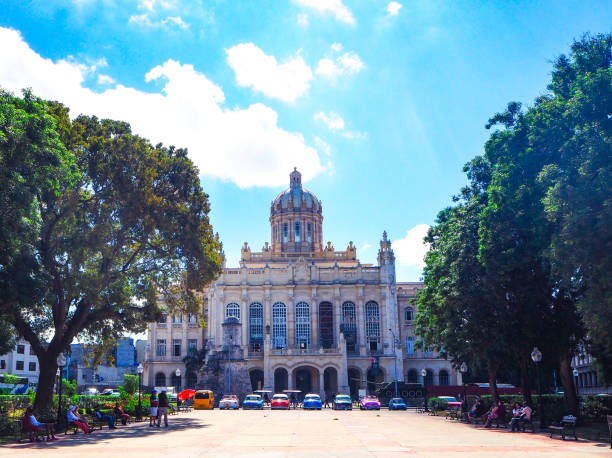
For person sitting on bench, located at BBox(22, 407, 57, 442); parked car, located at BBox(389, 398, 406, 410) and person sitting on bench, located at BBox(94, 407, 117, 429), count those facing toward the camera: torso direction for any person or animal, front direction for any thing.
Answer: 1

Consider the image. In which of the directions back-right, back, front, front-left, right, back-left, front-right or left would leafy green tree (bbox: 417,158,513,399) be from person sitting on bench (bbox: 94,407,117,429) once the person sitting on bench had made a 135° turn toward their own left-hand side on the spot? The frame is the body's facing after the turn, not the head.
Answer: back-right

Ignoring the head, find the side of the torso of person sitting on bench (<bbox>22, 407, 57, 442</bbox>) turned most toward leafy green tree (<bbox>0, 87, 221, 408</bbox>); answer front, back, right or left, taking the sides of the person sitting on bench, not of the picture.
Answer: left

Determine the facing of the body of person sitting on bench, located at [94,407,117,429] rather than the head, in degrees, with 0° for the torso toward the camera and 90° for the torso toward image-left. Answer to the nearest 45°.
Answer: approximately 270°

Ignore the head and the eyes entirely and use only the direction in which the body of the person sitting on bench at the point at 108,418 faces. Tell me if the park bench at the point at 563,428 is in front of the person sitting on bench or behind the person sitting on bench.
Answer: in front

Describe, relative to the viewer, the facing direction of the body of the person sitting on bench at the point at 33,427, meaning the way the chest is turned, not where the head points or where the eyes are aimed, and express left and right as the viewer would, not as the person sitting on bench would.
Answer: facing to the right of the viewer

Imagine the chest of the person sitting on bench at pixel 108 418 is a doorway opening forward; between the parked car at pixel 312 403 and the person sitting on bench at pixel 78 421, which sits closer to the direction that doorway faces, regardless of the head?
the parked car

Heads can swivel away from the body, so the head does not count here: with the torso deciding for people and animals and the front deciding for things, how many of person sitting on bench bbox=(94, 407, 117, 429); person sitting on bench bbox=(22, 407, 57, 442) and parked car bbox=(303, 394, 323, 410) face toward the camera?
1

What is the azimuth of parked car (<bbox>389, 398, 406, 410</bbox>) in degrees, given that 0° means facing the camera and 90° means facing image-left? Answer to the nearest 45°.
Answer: approximately 0°
